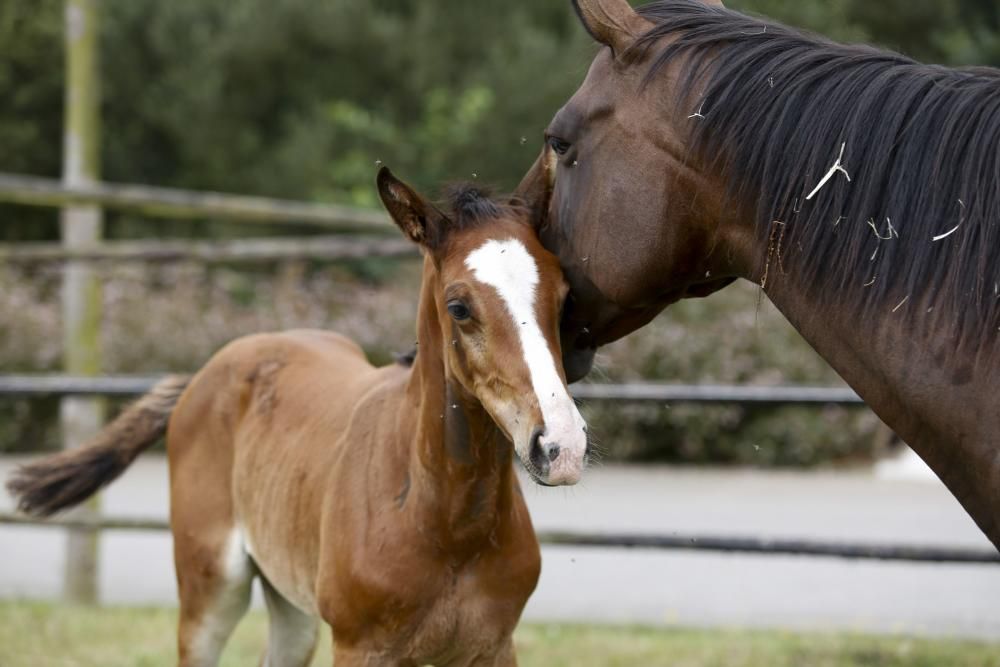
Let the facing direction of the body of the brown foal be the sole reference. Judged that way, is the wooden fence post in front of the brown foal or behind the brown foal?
behind

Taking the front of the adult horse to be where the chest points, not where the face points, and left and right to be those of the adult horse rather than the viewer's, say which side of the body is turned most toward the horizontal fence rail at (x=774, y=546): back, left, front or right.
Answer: right

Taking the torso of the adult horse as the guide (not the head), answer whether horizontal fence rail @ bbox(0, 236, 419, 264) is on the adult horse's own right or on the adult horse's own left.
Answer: on the adult horse's own right

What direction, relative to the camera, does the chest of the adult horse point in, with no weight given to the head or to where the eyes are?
to the viewer's left

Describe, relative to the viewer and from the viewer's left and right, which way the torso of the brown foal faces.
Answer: facing the viewer and to the right of the viewer

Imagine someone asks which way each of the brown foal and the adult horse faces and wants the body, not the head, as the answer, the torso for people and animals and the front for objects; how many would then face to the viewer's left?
1

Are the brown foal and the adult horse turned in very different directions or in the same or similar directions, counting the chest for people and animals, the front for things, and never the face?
very different directions

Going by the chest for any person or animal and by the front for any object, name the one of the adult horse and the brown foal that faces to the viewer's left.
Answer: the adult horse

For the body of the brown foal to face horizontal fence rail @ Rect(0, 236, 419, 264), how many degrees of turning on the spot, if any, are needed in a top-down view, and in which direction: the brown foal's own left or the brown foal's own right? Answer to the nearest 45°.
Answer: approximately 135° to the brown foal's own left

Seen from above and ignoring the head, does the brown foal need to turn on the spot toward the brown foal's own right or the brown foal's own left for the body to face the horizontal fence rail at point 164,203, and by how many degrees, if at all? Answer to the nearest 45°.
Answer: approximately 135° to the brown foal's own left
